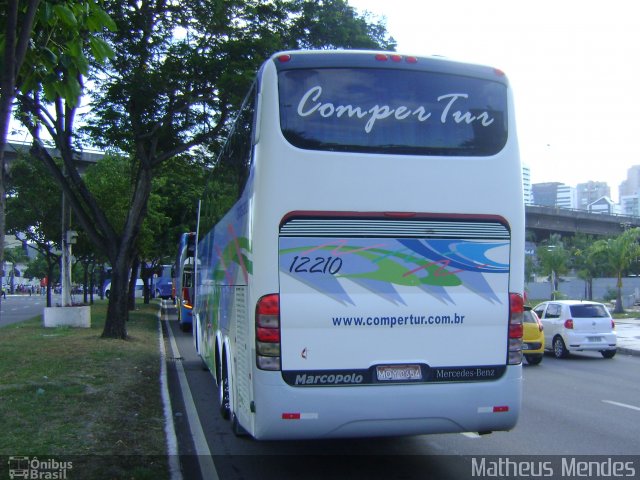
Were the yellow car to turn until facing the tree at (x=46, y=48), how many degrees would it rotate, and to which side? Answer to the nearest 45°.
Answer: approximately 180°

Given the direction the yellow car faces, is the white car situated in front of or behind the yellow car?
in front

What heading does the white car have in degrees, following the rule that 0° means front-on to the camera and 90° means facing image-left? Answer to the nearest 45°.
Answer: approximately 135°

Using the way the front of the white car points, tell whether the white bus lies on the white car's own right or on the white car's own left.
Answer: on the white car's own left

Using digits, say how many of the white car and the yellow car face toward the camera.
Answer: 0

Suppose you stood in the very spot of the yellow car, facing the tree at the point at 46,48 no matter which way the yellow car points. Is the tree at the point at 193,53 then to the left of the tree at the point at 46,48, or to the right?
right

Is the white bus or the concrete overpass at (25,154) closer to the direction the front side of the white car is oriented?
the concrete overpass

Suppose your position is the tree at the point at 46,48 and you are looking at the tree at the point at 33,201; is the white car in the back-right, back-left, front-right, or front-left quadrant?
front-right

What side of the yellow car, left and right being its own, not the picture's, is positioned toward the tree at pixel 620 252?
front

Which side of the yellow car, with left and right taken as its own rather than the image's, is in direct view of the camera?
back

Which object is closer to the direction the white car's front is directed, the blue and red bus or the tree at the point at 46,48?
the blue and red bus

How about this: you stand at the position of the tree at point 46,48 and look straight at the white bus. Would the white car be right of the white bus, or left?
left

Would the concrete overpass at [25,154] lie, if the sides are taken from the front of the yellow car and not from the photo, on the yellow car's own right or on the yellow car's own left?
on the yellow car's own left
